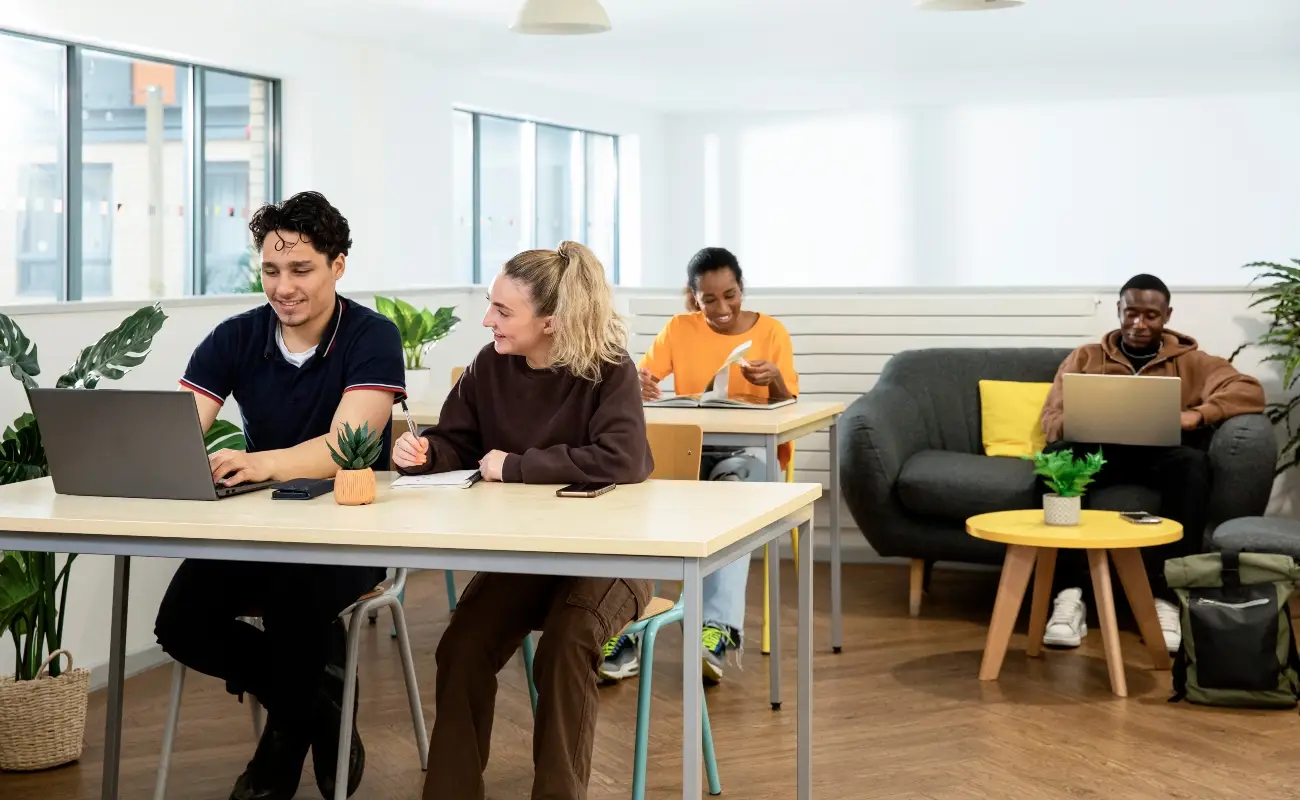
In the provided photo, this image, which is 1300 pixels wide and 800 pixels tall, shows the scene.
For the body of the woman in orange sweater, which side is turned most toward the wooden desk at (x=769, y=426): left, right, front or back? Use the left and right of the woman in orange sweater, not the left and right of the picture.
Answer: front

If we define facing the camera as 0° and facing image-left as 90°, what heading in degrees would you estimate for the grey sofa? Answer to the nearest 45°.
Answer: approximately 0°

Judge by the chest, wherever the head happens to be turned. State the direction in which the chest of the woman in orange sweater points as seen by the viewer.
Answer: toward the camera

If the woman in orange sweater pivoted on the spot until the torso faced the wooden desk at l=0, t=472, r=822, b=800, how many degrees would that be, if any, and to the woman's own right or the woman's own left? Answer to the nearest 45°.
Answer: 0° — they already face it

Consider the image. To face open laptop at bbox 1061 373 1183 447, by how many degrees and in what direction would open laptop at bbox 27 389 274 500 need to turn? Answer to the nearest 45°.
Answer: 0° — it already faces it

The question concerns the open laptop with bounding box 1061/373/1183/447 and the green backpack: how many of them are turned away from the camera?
1

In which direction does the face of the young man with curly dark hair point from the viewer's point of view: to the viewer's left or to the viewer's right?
to the viewer's left

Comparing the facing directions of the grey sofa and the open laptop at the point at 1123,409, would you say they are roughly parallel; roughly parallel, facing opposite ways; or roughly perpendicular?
roughly parallel, facing opposite ways

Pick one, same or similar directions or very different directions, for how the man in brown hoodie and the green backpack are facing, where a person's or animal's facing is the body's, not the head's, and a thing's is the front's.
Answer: same or similar directions

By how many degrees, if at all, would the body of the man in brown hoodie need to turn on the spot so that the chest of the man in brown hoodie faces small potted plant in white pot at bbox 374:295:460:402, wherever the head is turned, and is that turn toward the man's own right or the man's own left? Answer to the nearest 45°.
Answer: approximately 90° to the man's own right

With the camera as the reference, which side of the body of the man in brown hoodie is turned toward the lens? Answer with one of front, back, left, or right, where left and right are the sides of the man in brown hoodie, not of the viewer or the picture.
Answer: front

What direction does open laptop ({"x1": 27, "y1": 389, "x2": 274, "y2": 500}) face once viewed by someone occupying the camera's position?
facing away from the viewer and to the right of the viewer

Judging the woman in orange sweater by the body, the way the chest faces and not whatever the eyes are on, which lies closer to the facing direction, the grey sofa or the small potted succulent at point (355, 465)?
the small potted succulent

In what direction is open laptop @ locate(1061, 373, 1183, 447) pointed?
away from the camera

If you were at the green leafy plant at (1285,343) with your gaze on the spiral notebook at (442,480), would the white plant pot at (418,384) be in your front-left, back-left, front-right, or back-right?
front-right
